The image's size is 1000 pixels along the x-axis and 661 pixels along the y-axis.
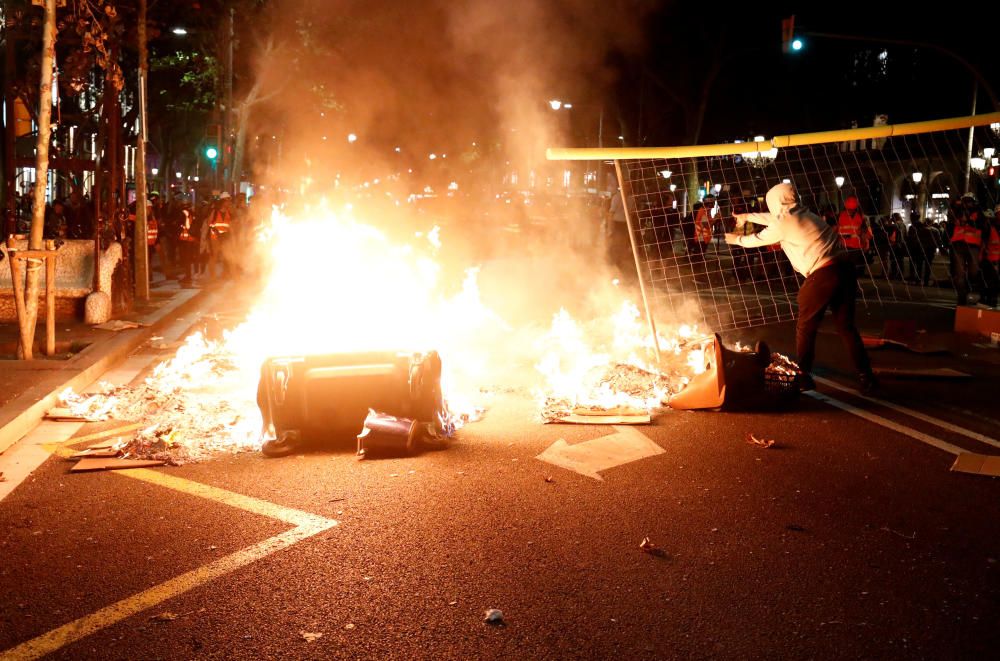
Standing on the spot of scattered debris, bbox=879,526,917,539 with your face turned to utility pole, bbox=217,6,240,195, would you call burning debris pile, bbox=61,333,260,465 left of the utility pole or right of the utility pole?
left

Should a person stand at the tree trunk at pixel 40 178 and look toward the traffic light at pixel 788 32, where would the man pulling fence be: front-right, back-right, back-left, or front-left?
front-right

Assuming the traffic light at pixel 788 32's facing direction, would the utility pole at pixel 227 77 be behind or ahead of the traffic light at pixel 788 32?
behind

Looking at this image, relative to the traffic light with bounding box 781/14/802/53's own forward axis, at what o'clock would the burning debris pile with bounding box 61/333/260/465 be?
The burning debris pile is roughly at 2 o'clock from the traffic light.

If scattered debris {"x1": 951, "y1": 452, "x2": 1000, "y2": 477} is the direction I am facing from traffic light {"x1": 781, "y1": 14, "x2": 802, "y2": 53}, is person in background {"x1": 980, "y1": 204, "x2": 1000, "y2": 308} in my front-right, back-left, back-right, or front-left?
front-left

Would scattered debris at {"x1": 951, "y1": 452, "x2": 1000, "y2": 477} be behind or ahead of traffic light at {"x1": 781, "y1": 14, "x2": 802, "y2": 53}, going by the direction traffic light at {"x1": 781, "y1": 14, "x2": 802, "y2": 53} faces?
ahead

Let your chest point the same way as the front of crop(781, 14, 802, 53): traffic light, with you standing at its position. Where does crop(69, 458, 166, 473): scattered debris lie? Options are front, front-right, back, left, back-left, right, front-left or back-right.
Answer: front-right

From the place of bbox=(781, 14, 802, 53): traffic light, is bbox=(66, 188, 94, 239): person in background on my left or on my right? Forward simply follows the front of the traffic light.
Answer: on my right

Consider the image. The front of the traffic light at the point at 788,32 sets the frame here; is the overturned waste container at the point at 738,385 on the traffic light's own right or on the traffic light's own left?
on the traffic light's own right

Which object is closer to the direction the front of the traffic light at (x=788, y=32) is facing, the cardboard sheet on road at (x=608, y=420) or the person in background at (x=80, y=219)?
the cardboard sheet on road

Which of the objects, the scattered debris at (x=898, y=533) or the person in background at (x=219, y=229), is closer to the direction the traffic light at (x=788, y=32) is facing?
the scattered debris

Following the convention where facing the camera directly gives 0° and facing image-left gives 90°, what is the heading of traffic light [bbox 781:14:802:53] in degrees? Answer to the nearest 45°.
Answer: approximately 315°

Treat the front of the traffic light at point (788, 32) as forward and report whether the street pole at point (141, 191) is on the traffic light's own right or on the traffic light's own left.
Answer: on the traffic light's own right

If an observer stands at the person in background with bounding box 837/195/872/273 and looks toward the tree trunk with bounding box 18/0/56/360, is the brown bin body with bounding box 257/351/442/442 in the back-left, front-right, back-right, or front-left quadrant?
front-left

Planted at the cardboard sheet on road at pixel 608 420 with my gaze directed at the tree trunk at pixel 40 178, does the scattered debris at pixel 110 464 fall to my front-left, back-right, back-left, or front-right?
front-left

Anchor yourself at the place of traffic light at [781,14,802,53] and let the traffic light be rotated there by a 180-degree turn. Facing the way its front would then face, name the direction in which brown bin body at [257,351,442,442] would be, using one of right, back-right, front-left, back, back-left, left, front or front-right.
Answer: back-left

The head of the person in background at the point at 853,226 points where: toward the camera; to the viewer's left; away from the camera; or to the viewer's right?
toward the camera
